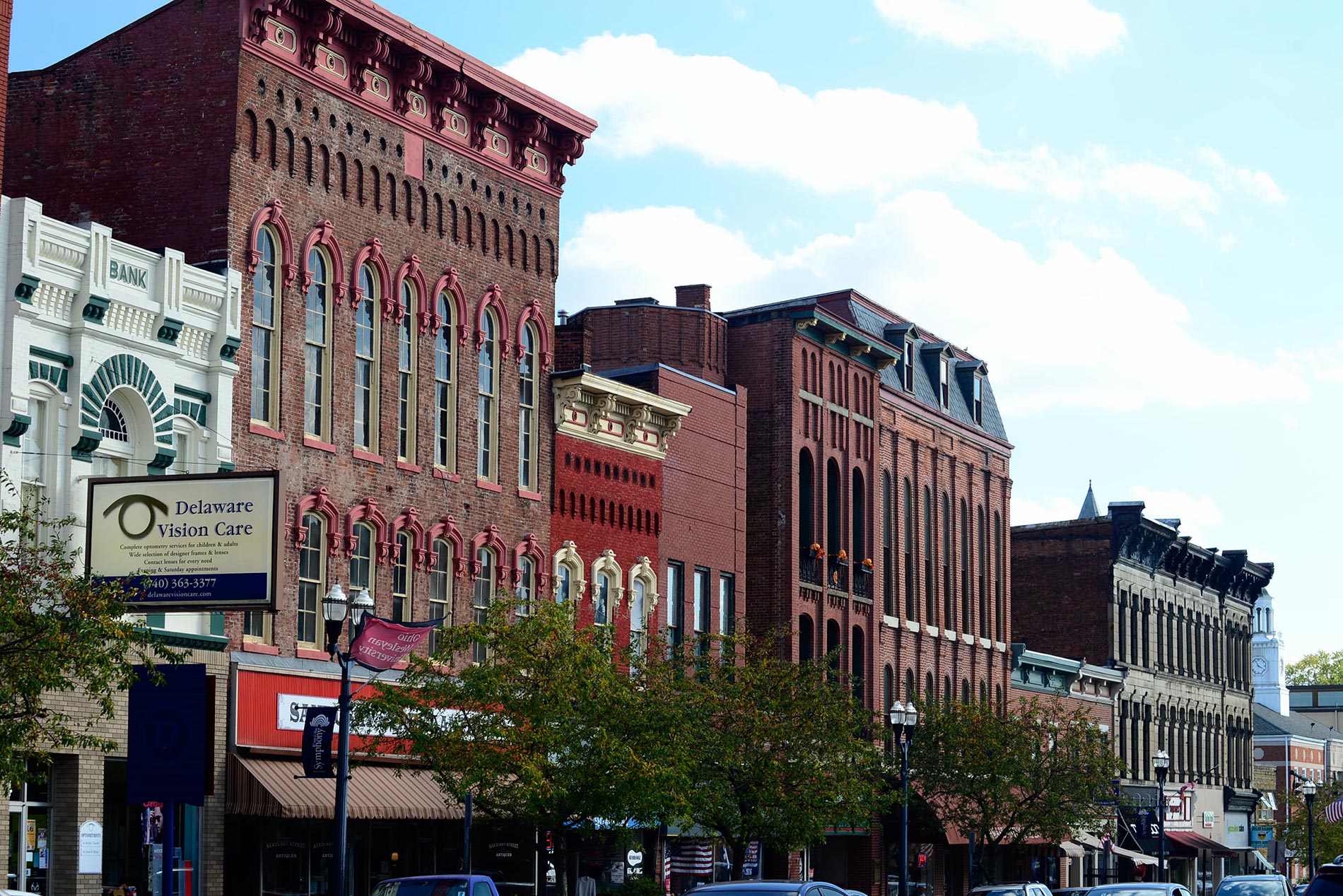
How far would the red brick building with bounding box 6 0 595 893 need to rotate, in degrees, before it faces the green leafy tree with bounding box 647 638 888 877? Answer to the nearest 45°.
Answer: approximately 45° to its left

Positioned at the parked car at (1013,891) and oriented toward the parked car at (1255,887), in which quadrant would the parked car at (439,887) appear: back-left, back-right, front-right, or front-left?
back-right

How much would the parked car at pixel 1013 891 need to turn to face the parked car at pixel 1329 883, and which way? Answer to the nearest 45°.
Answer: approximately 45° to its left

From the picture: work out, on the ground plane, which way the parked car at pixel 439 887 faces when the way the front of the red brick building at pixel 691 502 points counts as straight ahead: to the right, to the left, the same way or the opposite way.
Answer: to the right

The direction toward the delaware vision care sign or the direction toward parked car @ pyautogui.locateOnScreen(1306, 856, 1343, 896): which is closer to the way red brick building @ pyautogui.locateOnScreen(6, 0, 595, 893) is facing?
the parked car

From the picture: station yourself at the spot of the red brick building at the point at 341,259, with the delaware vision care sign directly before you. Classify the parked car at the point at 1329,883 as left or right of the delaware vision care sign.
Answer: left

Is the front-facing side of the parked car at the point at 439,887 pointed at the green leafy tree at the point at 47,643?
yes

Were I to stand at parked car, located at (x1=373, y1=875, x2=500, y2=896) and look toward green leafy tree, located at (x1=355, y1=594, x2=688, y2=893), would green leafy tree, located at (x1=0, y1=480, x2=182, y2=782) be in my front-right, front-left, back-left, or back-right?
back-left

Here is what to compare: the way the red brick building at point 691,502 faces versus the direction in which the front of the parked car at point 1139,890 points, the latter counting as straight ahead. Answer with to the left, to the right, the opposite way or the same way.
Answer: to the left
